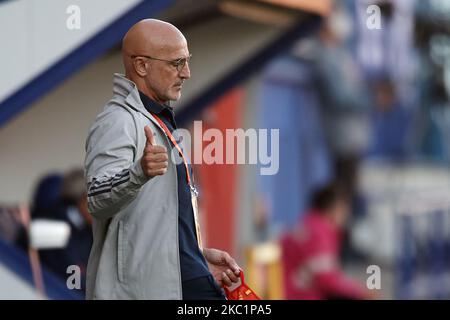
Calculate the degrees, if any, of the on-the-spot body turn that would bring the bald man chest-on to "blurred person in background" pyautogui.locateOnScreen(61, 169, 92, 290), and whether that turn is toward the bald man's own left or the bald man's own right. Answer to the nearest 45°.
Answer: approximately 90° to the bald man's own left

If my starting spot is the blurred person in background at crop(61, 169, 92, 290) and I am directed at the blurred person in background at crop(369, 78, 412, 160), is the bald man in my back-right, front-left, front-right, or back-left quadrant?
back-right

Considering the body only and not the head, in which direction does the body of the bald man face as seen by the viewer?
to the viewer's right
